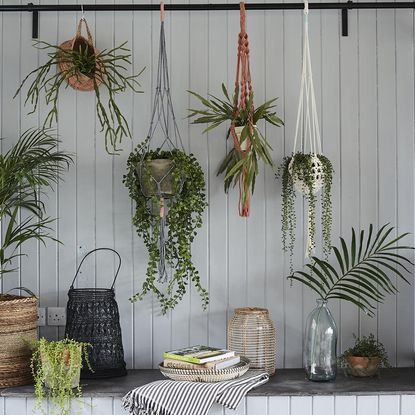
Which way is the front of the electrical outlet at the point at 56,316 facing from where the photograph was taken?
facing the viewer

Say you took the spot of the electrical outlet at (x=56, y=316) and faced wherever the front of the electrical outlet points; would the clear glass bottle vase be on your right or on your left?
on your left

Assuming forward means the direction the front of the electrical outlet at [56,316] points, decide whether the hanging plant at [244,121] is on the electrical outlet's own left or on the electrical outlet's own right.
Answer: on the electrical outlet's own left

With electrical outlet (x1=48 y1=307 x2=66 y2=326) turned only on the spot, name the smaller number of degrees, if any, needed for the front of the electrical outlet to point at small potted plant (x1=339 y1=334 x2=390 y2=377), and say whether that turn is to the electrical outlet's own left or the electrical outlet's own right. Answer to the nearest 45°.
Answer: approximately 90° to the electrical outlet's own left

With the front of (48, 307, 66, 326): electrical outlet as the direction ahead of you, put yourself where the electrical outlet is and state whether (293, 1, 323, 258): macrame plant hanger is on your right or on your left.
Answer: on your left
